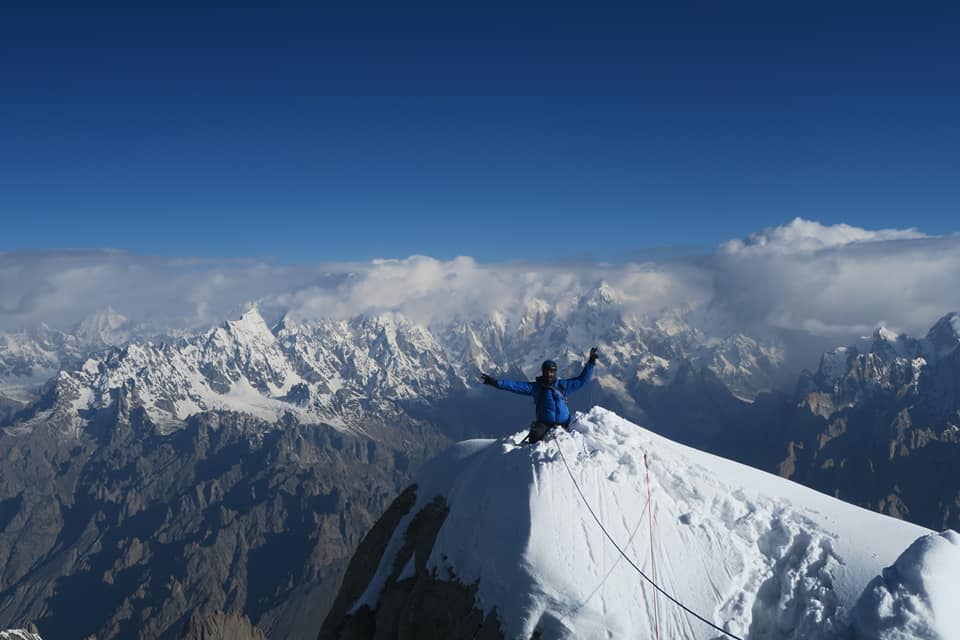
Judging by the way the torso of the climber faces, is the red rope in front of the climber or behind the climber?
in front

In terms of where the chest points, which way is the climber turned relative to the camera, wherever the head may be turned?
toward the camera

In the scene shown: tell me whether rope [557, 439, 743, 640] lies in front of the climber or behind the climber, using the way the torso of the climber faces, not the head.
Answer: in front
